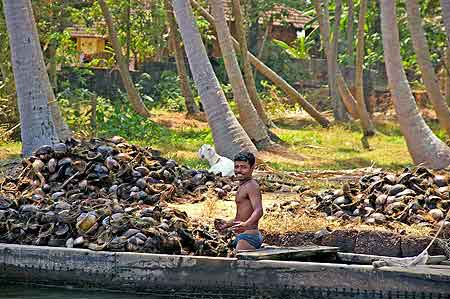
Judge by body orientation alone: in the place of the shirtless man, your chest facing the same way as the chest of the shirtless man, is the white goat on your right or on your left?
on your right

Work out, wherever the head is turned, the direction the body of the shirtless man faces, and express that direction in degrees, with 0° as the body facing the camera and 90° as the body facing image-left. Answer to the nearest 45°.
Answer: approximately 45°

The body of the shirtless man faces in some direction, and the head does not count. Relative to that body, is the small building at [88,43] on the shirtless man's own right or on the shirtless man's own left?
on the shirtless man's own right

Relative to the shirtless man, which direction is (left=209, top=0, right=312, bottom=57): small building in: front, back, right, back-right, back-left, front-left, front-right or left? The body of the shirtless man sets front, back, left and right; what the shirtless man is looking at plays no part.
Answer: back-right
